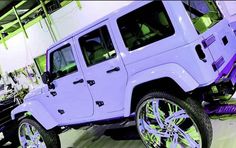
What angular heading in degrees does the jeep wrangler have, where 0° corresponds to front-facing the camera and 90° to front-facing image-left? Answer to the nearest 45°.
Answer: approximately 135°
